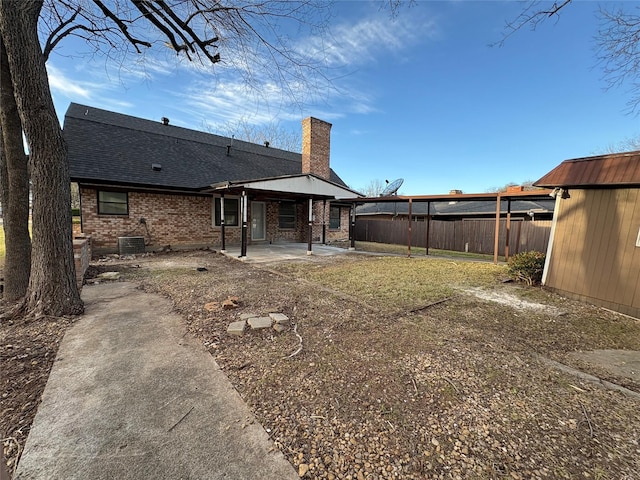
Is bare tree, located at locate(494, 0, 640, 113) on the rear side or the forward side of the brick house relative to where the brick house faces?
on the rear side

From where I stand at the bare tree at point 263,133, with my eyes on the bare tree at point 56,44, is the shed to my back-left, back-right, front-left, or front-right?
front-left
